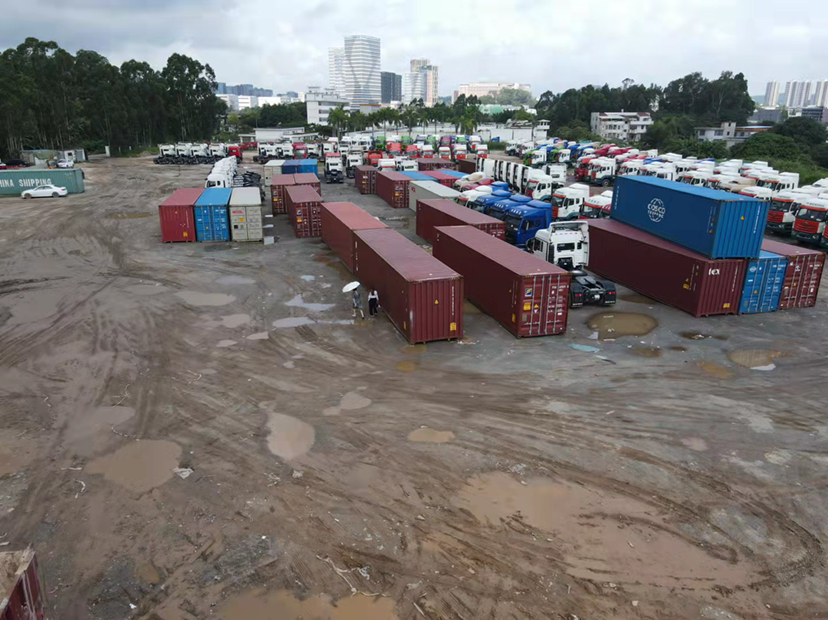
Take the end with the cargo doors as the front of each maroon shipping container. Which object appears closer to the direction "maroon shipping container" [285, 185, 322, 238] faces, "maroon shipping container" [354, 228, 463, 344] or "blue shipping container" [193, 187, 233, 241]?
the maroon shipping container

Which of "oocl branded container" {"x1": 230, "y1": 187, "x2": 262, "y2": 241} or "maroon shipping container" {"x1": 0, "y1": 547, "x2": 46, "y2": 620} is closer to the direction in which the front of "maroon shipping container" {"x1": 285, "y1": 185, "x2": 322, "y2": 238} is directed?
the maroon shipping container

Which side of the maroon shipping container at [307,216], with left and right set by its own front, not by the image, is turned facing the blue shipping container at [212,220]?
right

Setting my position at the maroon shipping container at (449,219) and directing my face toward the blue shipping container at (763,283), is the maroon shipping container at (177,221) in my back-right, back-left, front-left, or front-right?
back-right

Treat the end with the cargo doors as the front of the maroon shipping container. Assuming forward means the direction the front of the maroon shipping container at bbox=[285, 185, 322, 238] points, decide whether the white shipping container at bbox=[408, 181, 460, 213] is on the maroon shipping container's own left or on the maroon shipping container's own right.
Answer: on the maroon shipping container's own left

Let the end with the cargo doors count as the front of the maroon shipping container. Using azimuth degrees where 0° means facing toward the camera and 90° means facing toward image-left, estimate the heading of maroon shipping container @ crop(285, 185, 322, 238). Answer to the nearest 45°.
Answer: approximately 0°

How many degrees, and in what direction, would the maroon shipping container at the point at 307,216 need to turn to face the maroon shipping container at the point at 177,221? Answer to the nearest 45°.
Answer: approximately 90° to its right

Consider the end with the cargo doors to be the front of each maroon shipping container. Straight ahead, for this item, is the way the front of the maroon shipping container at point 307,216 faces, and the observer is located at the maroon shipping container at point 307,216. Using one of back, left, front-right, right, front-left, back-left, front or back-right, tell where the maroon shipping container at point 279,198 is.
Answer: back
